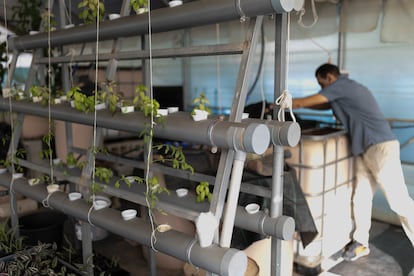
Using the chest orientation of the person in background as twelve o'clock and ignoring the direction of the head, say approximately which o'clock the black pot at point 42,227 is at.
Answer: The black pot is roughly at 11 o'clock from the person in background.

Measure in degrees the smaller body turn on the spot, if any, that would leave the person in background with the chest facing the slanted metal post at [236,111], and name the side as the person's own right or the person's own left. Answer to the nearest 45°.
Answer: approximately 90° to the person's own left

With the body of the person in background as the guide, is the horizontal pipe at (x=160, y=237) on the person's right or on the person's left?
on the person's left

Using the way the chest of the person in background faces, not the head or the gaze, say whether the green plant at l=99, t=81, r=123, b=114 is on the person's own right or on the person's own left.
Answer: on the person's own left

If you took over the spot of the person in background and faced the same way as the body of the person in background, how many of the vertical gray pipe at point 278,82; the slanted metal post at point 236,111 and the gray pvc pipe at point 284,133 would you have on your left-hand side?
3

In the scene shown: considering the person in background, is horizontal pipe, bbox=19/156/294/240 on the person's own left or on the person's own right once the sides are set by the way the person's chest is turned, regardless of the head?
on the person's own left

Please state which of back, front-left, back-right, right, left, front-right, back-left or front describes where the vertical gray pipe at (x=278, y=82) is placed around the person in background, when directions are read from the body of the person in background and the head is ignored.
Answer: left

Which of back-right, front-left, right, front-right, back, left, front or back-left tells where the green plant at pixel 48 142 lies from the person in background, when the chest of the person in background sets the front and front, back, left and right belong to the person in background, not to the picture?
front-left

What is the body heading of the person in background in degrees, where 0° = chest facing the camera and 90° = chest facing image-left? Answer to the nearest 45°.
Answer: approximately 90°
